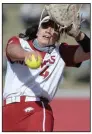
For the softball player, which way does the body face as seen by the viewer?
toward the camera
